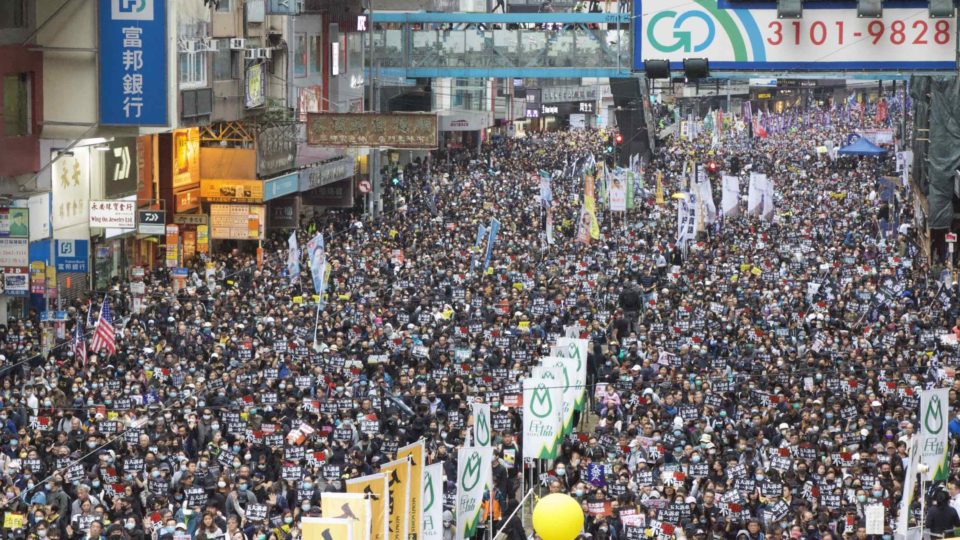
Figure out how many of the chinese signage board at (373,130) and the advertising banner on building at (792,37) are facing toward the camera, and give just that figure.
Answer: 2

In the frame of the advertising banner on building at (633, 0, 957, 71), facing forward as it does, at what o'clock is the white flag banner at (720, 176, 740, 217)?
The white flag banner is roughly at 6 o'clock from the advertising banner on building.

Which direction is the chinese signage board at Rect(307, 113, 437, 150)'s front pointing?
toward the camera

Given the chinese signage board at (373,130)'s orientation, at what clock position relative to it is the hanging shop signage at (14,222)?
The hanging shop signage is roughly at 1 o'clock from the chinese signage board.

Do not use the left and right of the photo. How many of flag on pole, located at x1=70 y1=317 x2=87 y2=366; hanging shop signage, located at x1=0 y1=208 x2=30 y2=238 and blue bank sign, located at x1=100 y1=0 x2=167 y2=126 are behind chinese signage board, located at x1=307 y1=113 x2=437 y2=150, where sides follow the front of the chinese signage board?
0

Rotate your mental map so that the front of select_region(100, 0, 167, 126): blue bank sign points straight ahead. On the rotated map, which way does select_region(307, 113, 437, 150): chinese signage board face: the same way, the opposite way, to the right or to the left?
the same way

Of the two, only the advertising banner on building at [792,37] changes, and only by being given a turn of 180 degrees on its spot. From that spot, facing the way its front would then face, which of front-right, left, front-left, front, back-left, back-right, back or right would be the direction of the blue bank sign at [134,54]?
front-left

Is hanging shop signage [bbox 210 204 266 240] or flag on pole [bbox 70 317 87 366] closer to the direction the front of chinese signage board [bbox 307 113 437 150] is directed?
the flag on pole

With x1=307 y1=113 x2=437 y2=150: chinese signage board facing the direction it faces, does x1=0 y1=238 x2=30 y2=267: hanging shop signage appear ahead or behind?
ahead

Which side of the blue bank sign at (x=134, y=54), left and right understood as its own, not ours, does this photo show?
front
